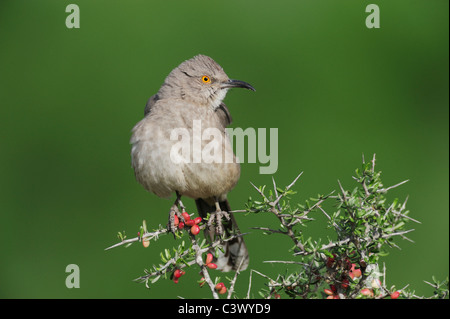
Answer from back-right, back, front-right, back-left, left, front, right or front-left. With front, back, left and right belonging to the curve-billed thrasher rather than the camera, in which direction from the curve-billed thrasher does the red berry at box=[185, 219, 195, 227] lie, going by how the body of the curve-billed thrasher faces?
front

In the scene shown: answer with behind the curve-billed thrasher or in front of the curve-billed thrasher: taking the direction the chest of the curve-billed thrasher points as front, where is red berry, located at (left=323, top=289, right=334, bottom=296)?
in front

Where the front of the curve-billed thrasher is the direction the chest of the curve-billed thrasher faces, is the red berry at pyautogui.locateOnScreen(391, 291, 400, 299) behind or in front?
in front

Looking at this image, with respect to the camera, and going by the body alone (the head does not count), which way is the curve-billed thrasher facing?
toward the camera

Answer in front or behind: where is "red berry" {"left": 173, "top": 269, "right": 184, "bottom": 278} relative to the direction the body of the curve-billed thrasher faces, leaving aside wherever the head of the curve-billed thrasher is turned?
in front
